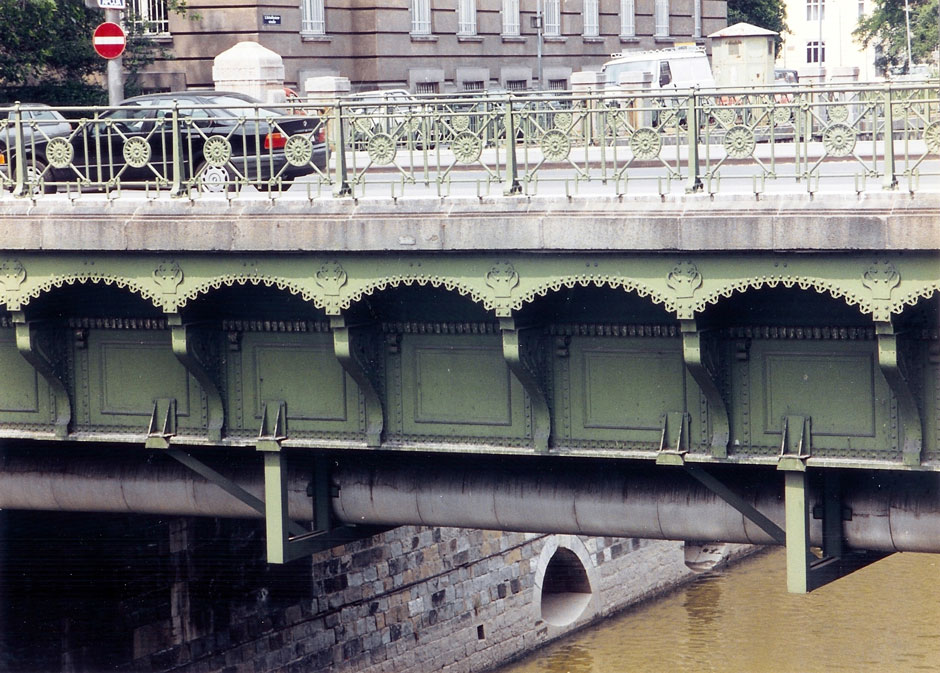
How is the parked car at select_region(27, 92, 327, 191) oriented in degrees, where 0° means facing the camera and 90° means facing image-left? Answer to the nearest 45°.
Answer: approximately 135°

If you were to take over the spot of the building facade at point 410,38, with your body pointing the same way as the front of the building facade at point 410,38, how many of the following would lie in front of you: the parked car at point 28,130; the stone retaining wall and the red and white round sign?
3

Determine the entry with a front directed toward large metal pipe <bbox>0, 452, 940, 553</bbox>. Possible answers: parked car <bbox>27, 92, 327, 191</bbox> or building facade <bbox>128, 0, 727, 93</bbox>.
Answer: the building facade

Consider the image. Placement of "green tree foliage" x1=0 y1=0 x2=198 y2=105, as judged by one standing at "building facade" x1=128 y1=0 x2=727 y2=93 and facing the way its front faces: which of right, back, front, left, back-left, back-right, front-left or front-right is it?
front-right

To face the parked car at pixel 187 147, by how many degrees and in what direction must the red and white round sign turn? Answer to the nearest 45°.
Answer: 0° — it already faces it

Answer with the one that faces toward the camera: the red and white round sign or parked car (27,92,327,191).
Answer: the red and white round sign

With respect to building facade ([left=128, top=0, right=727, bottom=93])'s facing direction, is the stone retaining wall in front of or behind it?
in front

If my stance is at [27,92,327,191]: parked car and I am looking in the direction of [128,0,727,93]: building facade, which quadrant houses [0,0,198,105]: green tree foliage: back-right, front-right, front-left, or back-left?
front-left

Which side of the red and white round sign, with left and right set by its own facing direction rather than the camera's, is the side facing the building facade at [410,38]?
back

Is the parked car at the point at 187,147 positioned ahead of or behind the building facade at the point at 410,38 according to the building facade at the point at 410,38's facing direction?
ahead

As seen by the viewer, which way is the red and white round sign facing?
toward the camera

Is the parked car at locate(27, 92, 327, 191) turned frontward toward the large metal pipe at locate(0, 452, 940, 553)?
no

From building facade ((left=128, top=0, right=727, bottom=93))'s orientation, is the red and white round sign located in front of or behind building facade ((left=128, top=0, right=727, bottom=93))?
in front

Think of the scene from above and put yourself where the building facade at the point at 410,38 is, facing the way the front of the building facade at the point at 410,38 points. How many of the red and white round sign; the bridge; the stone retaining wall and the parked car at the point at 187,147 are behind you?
0

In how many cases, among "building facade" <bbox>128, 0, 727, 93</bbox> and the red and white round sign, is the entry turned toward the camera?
2

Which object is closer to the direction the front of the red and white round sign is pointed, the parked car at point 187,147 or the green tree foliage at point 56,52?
the parked car

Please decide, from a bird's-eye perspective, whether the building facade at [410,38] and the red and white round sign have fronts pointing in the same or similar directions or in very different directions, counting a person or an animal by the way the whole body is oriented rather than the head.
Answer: same or similar directions

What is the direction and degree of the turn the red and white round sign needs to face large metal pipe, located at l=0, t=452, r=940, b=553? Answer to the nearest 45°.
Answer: approximately 45° to its left

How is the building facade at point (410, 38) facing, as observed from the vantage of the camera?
facing the viewer
